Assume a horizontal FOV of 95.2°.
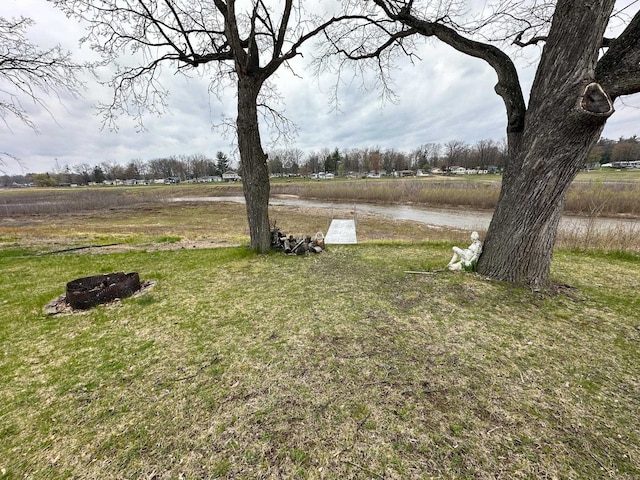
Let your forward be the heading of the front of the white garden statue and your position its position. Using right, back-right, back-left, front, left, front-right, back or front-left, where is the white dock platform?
right

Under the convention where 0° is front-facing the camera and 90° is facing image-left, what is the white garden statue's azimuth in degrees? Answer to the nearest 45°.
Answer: approximately 45°
